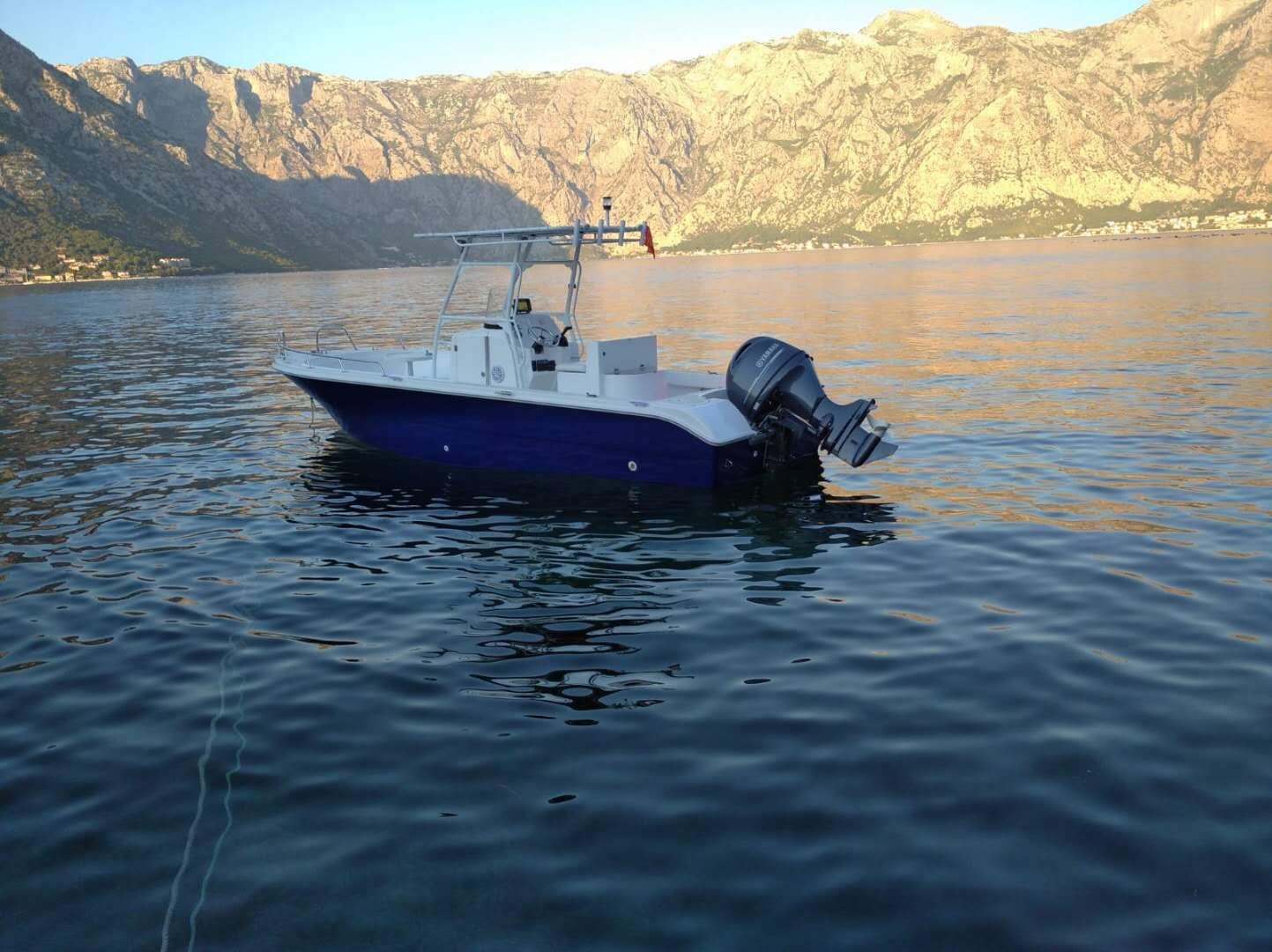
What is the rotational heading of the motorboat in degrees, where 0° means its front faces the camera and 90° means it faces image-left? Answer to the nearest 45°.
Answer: approximately 135°

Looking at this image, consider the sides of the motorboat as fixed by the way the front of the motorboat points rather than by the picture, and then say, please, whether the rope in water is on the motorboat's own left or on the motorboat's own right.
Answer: on the motorboat's own left
